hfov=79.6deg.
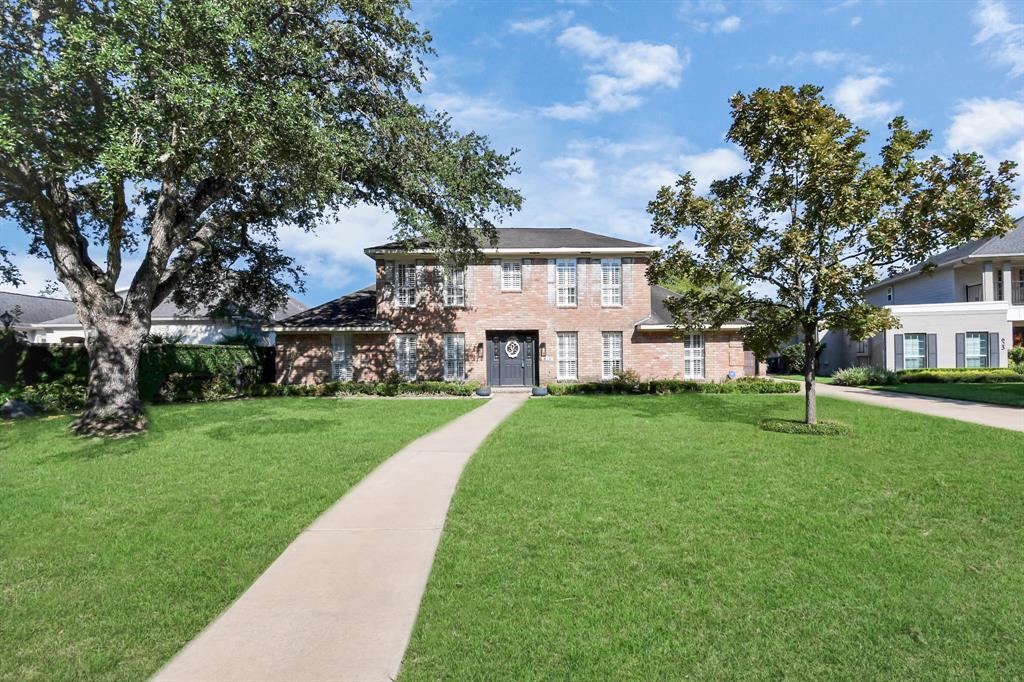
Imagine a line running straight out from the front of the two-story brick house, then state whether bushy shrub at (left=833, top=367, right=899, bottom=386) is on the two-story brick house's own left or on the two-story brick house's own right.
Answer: on the two-story brick house's own left

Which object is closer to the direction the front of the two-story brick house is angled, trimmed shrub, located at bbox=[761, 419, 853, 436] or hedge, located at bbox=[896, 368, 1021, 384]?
the trimmed shrub

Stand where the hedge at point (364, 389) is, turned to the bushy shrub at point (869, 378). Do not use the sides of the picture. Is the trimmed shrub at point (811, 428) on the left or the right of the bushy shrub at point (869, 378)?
right

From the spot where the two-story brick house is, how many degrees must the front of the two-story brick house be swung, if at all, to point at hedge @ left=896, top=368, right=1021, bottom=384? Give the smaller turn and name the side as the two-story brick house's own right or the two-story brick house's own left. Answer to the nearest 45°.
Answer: approximately 90° to the two-story brick house's own left

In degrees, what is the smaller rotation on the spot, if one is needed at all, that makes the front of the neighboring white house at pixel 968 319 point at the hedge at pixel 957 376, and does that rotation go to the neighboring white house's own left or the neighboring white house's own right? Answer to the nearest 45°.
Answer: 0° — it already faces it

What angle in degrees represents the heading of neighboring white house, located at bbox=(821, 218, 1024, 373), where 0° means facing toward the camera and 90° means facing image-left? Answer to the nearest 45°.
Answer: approximately 0°

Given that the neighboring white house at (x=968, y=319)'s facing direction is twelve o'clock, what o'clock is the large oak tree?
The large oak tree is roughly at 1 o'clock from the neighboring white house.

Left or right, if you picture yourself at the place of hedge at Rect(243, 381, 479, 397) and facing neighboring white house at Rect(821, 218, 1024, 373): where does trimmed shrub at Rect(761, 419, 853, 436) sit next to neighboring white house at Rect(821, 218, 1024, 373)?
right

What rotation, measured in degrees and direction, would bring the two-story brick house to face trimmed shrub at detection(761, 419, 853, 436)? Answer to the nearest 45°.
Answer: approximately 45° to its left
